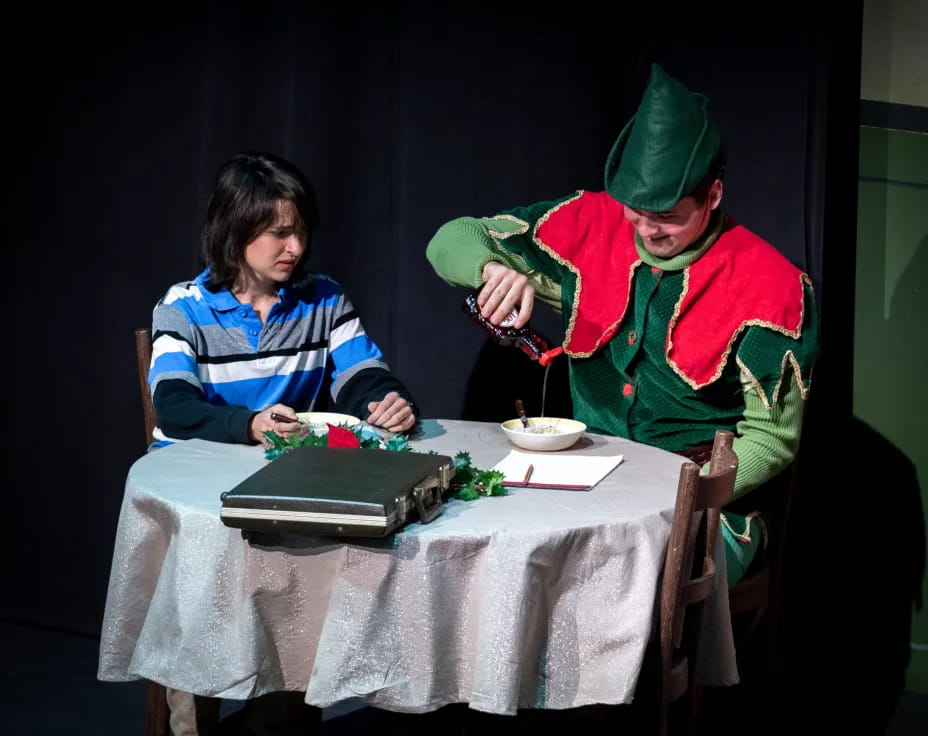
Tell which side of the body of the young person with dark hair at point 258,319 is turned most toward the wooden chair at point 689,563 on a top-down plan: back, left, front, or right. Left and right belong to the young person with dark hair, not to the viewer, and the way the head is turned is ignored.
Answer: front

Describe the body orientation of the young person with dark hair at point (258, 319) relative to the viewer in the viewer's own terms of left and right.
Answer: facing the viewer and to the right of the viewer

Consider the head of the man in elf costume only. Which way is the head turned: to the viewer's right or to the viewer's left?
to the viewer's left

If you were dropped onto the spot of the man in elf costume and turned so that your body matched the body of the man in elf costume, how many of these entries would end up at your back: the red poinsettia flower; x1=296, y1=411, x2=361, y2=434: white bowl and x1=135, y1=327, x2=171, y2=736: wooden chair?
0

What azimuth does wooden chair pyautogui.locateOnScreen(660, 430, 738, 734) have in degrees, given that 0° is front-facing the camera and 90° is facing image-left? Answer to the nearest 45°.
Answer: approximately 135°

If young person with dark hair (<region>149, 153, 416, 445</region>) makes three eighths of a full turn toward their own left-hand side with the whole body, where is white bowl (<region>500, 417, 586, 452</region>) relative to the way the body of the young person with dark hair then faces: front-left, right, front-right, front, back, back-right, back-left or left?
back-right

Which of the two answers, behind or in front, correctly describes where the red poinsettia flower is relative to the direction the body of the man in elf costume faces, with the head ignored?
in front

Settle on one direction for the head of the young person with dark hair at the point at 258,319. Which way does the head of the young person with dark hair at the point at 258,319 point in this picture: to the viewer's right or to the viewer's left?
to the viewer's right

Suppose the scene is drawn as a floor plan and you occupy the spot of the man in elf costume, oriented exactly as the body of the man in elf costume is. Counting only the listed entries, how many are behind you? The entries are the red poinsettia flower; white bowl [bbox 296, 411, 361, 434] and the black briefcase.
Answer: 0

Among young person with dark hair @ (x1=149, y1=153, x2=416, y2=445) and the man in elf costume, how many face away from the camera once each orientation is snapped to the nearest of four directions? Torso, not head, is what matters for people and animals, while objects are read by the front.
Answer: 0

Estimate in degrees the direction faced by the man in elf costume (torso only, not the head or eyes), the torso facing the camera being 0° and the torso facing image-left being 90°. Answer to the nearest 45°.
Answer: approximately 45°

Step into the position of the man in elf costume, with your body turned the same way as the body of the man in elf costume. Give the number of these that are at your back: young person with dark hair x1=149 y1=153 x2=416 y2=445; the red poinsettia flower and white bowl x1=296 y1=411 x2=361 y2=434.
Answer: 0

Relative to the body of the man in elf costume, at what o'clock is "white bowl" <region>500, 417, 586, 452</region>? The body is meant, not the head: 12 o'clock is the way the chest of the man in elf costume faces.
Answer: The white bowl is roughly at 12 o'clock from the man in elf costume.
